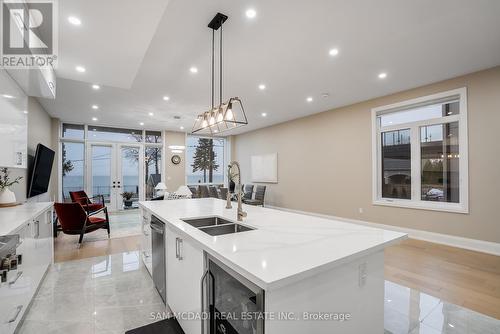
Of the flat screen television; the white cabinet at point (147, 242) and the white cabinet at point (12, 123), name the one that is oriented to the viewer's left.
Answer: the white cabinet at point (147, 242)

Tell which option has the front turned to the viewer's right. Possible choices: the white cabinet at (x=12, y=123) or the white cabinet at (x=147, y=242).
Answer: the white cabinet at (x=12, y=123)

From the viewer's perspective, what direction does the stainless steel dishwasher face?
to the viewer's left

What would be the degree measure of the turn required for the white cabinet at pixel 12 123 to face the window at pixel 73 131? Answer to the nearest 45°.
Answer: approximately 90° to its left

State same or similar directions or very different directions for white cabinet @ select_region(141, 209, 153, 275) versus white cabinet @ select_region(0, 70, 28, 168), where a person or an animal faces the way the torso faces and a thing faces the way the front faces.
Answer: very different directions

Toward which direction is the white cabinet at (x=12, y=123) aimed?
to the viewer's right

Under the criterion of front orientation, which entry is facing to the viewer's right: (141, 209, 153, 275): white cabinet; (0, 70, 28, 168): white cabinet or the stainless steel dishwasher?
(0, 70, 28, 168): white cabinet

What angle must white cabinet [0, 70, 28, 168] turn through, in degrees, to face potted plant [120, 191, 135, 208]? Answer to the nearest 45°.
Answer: approximately 45° to its left

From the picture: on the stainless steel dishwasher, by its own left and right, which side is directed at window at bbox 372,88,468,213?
back

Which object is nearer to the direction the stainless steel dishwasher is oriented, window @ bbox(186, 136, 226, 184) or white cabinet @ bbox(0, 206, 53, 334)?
the white cabinet

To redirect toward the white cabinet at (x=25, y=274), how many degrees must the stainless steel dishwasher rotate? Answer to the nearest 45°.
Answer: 0° — it already faces it
